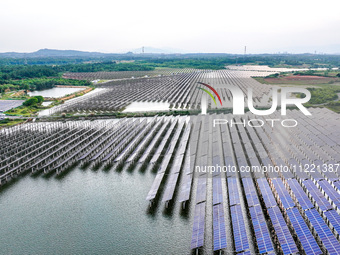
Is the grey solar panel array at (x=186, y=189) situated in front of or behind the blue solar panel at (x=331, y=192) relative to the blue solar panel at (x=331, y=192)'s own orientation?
in front

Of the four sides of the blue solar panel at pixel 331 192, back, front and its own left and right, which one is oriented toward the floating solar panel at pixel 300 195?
front

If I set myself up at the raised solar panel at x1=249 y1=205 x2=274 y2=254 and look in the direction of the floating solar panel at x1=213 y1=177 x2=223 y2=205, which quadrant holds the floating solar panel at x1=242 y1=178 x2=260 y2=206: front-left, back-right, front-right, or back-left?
front-right

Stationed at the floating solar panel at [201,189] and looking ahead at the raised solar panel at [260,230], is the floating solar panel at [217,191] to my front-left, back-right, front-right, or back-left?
front-left

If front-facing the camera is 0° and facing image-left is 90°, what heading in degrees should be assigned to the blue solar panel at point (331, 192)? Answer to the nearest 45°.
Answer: approximately 45°

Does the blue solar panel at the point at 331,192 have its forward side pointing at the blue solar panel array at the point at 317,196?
yes

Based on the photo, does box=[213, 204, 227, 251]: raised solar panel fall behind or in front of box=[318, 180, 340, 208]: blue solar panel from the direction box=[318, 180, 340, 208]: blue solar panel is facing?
in front

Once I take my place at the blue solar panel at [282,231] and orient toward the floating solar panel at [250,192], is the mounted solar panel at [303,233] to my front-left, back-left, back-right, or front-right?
back-right

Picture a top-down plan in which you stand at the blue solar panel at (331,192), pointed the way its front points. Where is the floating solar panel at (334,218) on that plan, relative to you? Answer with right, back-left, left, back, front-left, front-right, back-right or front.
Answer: front-left

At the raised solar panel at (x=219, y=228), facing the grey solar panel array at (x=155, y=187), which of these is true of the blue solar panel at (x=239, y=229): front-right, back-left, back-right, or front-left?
back-right
